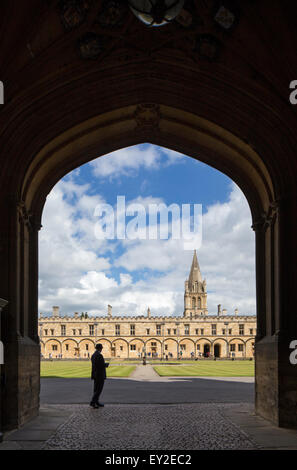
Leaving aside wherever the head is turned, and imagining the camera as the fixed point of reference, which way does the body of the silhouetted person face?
to the viewer's right
